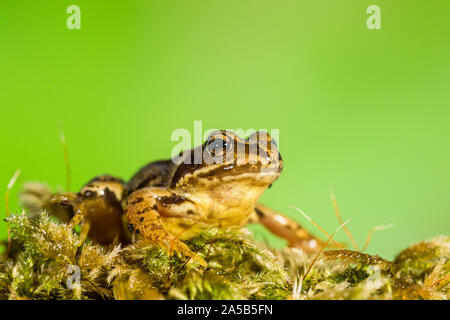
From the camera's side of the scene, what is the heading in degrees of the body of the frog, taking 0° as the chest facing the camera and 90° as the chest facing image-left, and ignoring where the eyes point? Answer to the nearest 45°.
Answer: approximately 315°
